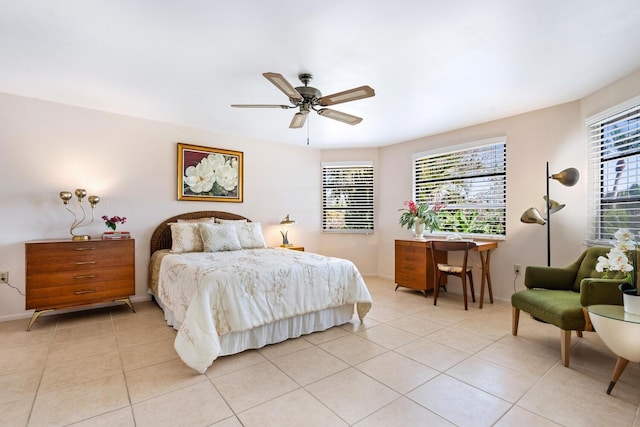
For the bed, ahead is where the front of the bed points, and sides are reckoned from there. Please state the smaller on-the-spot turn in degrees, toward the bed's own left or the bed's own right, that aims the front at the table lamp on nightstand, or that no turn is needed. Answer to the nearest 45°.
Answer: approximately 135° to the bed's own left

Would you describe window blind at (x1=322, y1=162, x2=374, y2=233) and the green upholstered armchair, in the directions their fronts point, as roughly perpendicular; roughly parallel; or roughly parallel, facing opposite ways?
roughly perpendicular

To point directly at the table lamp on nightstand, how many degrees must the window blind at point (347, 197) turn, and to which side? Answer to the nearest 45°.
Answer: approximately 45° to its right

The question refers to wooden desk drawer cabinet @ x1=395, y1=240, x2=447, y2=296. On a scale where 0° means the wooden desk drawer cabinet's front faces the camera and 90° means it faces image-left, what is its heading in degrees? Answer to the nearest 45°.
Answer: approximately 45°

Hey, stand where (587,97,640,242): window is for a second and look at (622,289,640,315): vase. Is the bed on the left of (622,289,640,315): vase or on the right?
right

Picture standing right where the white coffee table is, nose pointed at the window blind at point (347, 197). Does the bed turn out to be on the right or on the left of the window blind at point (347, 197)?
left

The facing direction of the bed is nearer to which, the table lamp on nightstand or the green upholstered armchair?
the green upholstered armchair

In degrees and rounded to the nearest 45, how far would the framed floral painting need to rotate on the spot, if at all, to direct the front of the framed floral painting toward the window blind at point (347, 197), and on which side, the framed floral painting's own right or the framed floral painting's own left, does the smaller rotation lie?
approximately 45° to the framed floral painting's own left
